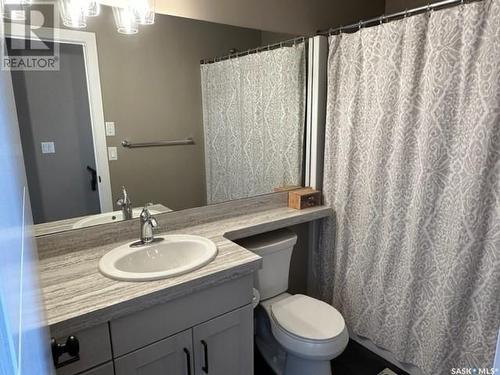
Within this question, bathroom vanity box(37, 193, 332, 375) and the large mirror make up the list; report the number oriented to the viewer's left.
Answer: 0

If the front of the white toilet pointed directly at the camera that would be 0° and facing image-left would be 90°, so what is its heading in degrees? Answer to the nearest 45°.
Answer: approximately 315°

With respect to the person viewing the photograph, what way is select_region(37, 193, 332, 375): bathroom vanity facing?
facing the viewer and to the right of the viewer

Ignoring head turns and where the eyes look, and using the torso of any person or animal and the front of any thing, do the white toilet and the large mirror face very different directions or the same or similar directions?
same or similar directions

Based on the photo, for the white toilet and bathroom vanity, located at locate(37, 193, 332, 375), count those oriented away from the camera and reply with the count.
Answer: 0

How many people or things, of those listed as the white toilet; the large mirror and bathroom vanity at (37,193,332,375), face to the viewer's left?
0

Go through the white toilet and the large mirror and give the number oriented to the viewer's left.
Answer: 0

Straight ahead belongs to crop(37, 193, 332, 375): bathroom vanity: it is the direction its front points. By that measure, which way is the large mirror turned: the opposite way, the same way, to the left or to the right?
the same way

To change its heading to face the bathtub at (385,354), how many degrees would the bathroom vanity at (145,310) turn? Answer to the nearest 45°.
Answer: approximately 45° to its left

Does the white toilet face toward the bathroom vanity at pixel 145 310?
no
